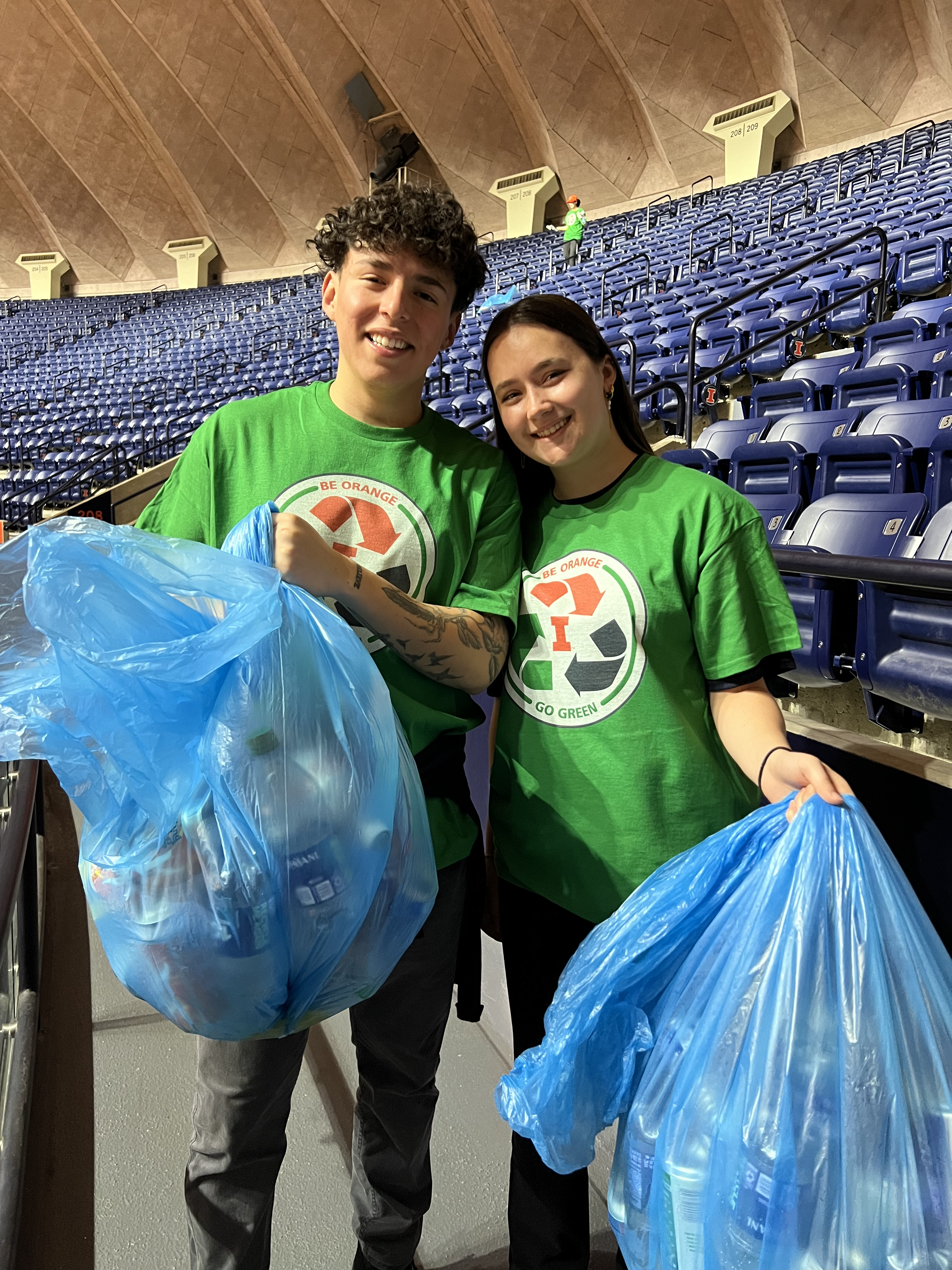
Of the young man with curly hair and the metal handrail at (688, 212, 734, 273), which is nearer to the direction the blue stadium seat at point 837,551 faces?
the young man with curly hair

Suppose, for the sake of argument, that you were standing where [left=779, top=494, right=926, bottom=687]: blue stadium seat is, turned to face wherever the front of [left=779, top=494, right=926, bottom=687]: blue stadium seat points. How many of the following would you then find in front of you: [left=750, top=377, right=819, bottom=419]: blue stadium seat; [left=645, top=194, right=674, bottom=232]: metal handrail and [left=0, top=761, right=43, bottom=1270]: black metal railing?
1

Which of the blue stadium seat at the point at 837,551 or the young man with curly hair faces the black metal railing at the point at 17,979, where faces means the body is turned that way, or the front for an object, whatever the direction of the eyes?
the blue stadium seat

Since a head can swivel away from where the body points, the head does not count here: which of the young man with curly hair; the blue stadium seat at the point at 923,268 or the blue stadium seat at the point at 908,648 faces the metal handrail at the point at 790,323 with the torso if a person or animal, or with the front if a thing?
the blue stadium seat at the point at 923,268

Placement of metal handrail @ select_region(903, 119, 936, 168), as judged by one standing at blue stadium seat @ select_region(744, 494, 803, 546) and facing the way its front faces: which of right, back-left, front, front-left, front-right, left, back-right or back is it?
back-right

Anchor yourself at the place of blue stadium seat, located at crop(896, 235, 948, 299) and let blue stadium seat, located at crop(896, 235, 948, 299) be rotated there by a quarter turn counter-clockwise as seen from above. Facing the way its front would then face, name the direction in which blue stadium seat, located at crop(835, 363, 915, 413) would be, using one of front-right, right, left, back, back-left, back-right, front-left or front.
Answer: front-right

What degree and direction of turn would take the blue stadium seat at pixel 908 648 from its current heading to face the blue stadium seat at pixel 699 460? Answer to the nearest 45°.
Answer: approximately 90° to its right

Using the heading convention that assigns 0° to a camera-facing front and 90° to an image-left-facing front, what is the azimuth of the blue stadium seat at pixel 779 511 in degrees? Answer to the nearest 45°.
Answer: approximately 45°

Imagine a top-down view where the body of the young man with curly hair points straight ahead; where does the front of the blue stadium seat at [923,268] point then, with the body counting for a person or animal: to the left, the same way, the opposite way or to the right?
to the right

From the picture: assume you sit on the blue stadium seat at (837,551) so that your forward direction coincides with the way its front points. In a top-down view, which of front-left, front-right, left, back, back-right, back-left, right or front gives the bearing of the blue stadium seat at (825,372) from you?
back-right

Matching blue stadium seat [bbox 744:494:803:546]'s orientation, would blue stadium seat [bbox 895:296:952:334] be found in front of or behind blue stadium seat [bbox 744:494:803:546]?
behind

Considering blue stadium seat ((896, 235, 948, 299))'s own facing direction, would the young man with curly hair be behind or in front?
in front
